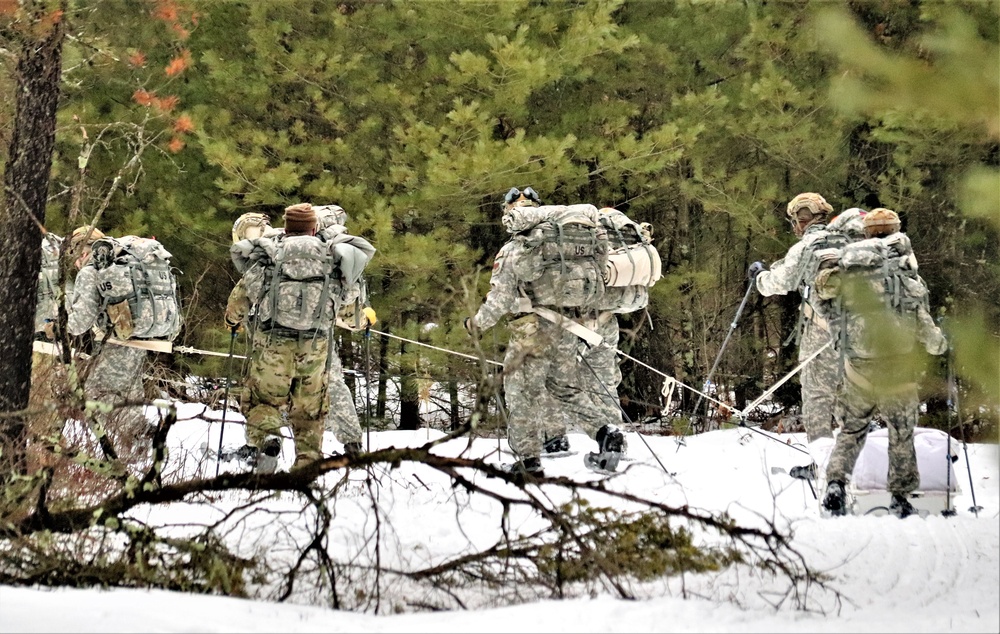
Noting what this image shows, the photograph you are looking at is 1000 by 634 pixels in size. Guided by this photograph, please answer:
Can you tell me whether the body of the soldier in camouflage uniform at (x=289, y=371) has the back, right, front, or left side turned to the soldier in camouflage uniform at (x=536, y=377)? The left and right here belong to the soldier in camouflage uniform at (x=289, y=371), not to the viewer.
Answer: right

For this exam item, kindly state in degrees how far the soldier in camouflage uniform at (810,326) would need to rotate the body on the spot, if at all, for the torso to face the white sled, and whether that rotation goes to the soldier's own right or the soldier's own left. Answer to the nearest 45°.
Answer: approximately 135° to the soldier's own left

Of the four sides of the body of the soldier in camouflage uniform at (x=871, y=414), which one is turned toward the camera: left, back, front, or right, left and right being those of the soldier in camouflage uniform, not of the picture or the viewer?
back

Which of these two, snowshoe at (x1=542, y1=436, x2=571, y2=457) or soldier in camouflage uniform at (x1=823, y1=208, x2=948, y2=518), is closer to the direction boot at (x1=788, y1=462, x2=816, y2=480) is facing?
the snowshoe

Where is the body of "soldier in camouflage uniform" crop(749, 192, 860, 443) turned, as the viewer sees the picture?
to the viewer's left

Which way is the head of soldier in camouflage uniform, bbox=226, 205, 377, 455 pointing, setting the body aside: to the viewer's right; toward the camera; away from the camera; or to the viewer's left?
away from the camera

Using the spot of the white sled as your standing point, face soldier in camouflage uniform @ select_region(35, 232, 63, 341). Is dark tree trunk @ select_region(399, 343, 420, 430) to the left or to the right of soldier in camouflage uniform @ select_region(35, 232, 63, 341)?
right

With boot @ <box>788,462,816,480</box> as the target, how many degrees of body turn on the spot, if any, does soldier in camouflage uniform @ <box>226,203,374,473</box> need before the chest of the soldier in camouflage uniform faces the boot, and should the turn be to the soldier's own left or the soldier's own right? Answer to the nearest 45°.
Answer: approximately 90° to the soldier's own right

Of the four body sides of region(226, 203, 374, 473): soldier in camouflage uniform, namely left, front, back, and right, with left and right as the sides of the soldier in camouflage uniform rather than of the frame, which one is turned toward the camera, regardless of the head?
back

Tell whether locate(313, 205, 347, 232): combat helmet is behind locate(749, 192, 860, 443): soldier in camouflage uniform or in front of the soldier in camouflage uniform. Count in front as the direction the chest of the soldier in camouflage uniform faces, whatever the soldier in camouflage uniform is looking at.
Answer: in front

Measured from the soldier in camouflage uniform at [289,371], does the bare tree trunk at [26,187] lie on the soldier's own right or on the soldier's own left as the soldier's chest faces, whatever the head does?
on the soldier's own left
